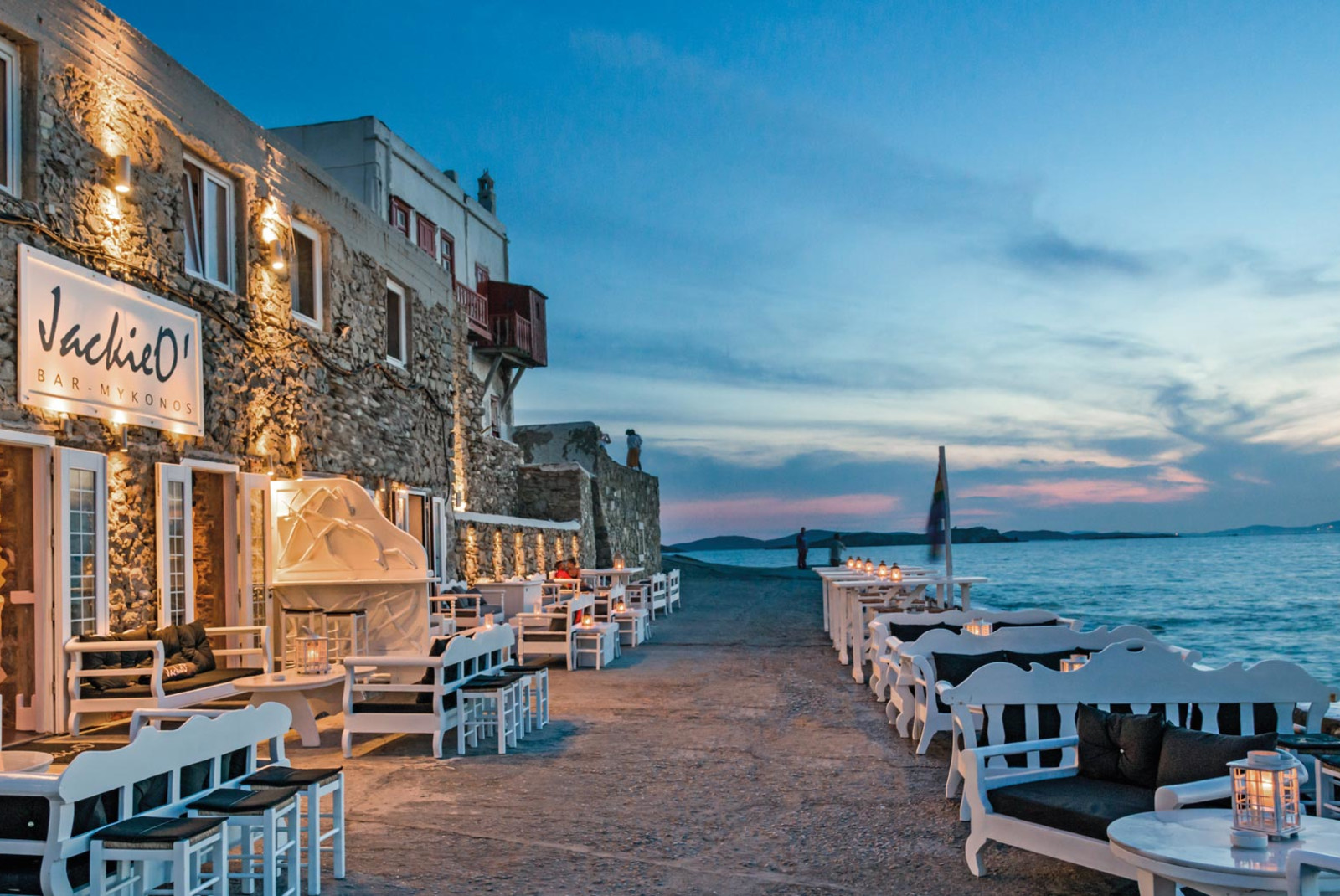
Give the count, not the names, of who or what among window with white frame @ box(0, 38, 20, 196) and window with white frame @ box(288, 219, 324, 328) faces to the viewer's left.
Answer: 0

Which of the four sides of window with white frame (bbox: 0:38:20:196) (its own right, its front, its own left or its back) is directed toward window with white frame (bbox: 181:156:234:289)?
left

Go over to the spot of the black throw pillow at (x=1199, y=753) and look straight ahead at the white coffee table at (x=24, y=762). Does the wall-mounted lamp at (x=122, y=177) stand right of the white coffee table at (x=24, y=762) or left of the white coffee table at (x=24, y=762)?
right

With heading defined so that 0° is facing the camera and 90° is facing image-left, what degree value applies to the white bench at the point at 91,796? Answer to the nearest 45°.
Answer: approximately 135°

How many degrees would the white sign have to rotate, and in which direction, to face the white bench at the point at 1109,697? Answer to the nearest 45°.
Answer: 0° — it already faces it

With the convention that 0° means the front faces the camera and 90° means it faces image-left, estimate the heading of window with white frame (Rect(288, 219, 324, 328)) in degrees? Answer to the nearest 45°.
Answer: approximately 315°

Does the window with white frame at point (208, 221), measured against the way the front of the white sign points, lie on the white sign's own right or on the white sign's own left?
on the white sign's own left

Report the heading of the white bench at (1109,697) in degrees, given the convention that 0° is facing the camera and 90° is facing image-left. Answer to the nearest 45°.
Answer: approximately 45°

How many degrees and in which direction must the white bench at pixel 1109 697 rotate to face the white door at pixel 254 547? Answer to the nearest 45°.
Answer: approximately 90° to its right

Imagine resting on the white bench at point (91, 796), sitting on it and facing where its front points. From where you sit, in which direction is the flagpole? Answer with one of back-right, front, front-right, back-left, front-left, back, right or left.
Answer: right
